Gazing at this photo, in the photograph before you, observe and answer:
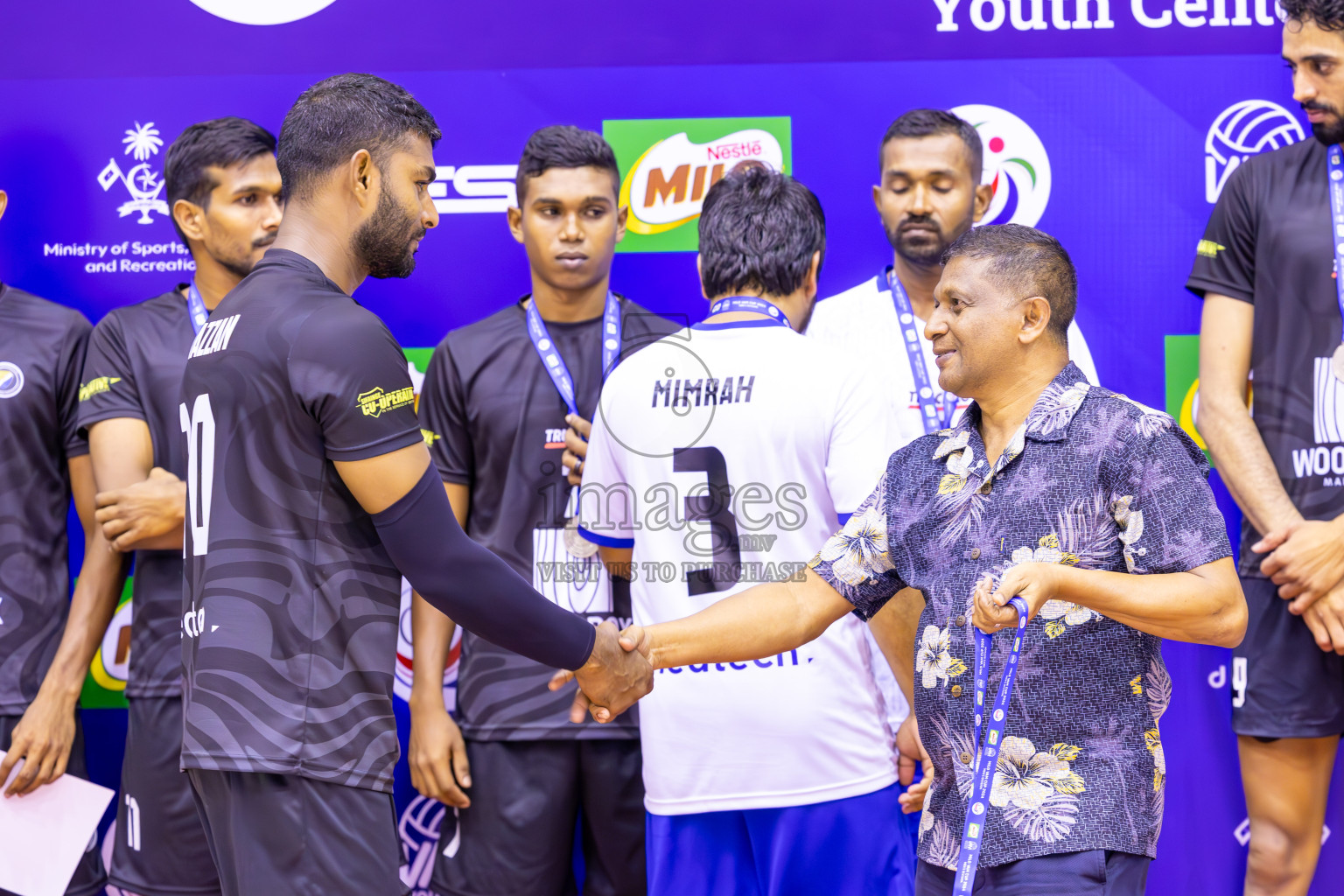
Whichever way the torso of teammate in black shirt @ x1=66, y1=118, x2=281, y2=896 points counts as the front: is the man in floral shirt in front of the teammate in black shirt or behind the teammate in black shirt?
in front

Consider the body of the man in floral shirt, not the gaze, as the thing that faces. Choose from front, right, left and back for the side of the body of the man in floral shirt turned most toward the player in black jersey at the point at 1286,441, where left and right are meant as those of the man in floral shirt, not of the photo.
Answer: back

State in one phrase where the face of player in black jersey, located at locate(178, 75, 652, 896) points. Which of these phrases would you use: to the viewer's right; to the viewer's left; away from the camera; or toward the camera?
to the viewer's right

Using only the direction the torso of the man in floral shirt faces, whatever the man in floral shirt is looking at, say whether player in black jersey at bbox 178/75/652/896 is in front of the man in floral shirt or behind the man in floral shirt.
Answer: in front

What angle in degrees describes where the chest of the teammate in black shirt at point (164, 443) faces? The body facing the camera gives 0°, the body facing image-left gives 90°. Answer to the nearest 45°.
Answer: approximately 315°

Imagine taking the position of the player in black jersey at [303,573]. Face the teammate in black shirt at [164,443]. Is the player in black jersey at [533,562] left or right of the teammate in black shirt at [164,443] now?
right
